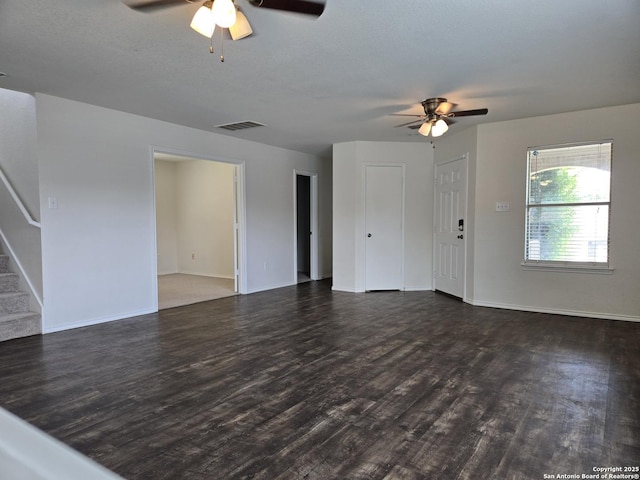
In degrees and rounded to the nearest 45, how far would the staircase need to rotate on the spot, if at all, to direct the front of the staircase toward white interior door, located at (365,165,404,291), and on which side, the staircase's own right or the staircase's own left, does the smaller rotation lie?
approximately 45° to the staircase's own left

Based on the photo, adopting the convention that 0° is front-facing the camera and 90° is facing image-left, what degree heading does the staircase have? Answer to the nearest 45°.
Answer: approximately 315°

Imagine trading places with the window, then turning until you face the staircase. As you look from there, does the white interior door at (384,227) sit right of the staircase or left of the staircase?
right
